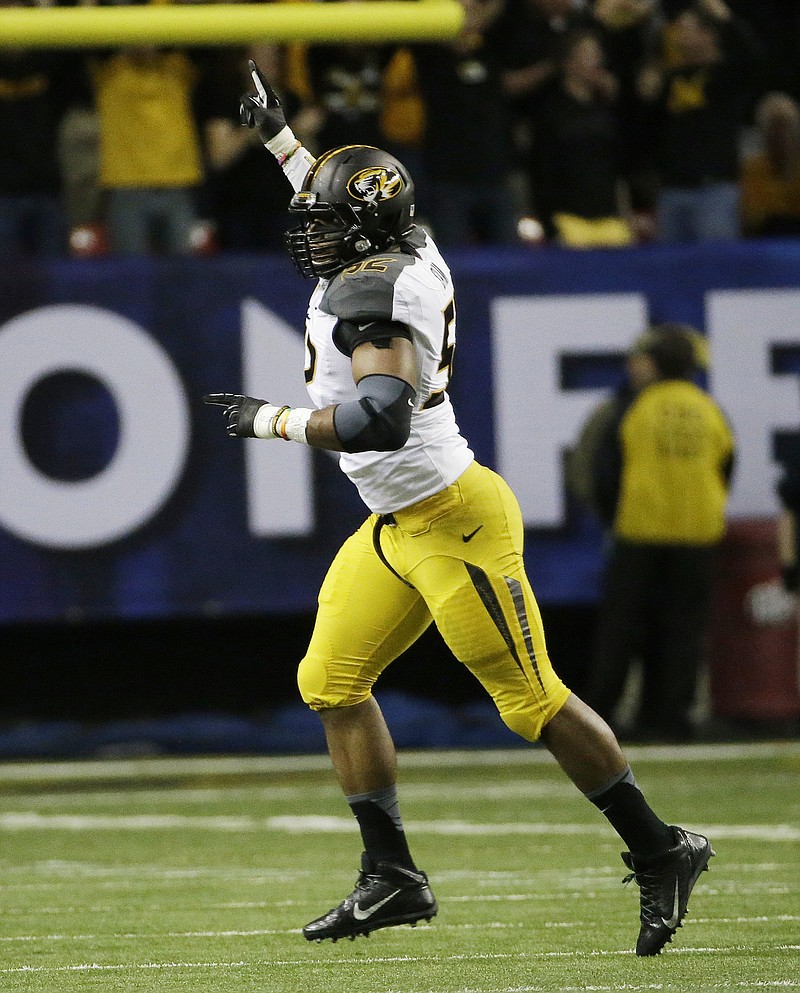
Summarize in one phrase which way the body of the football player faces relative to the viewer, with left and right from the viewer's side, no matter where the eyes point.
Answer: facing to the left of the viewer

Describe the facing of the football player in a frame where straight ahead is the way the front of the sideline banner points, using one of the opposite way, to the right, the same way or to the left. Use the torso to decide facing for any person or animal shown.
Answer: to the right

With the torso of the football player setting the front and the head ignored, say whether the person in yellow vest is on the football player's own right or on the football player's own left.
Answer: on the football player's own right

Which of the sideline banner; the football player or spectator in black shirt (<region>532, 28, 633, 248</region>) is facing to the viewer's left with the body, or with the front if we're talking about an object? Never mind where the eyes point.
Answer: the football player

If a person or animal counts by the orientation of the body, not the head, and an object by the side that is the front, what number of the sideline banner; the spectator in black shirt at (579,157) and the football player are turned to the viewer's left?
1

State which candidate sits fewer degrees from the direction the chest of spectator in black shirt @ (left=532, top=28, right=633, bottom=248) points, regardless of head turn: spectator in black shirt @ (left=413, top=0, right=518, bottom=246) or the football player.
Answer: the football player

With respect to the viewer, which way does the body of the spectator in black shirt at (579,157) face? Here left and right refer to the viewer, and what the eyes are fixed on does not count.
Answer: facing the viewer and to the right of the viewer

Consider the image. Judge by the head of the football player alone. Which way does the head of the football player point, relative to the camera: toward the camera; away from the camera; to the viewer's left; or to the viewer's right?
to the viewer's left

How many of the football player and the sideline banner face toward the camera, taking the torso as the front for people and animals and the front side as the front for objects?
1

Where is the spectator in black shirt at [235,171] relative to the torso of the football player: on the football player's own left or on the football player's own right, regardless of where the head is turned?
on the football player's own right

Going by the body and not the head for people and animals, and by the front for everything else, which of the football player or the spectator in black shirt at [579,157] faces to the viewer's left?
the football player

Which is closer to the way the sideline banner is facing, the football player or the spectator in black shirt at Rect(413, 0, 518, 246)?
the football player

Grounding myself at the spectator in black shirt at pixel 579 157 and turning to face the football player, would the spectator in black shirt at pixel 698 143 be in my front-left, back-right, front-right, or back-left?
back-left
